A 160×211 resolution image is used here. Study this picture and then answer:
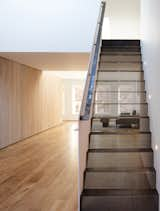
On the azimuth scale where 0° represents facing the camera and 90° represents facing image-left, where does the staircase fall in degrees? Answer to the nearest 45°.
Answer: approximately 0°
